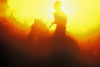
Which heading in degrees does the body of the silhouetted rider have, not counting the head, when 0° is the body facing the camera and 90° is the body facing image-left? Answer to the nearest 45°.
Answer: approximately 90°
